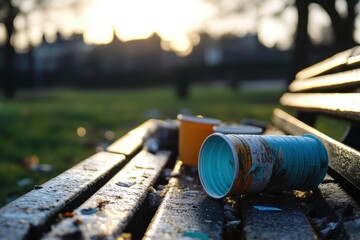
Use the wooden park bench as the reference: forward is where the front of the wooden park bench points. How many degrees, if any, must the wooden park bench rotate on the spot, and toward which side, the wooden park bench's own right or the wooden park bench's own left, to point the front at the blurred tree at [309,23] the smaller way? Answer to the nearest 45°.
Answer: approximately 90° to the wooden park bench's own right

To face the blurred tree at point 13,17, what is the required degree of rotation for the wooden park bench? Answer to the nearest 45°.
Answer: approximately 90° to its right

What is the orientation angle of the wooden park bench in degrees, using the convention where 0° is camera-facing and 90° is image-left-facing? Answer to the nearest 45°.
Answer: approximately 90°

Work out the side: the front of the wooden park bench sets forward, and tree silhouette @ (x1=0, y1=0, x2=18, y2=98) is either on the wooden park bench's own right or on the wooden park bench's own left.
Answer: on the wooden park bench's own right
